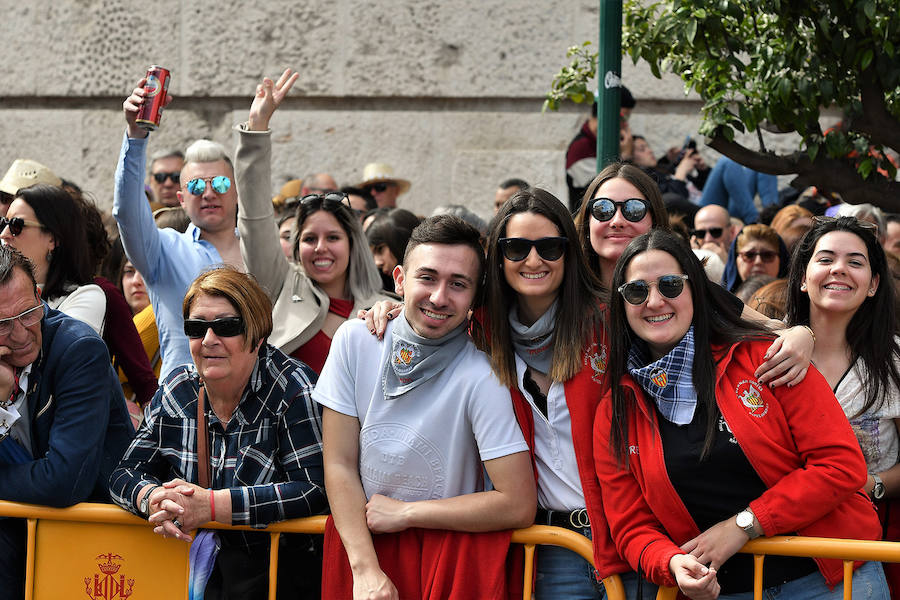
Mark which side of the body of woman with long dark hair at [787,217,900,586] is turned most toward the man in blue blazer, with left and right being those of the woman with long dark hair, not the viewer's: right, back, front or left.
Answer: right

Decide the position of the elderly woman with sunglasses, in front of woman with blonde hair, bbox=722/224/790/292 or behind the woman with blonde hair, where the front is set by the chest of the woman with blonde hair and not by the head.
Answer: in front

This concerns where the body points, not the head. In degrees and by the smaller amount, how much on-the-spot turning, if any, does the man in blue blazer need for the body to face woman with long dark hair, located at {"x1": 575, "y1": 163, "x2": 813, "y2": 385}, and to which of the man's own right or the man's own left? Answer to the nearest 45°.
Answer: approximately 135° to the man's own left

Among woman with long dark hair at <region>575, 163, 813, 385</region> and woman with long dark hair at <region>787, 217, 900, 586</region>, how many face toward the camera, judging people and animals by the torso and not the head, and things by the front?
2

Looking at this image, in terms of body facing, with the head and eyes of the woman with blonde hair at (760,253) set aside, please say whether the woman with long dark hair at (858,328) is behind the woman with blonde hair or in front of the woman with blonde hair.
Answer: in front

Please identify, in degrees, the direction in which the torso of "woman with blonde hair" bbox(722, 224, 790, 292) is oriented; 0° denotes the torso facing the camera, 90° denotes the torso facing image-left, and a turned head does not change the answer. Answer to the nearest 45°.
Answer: approximately 0°

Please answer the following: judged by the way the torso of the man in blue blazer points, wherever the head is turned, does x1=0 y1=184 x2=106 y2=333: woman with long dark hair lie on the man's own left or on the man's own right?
on the man's own right

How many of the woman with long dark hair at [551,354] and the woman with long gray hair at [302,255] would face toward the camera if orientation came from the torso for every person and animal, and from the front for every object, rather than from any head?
2

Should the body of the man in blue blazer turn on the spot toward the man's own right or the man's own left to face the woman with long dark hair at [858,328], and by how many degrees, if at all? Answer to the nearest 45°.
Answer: approximately 135° to the man's own left

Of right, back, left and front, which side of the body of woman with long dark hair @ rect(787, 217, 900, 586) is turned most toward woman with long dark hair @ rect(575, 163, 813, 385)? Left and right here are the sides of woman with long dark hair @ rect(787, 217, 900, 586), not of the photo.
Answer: right

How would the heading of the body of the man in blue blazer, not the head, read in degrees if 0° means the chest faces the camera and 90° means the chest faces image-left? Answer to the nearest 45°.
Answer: approximately 45°
